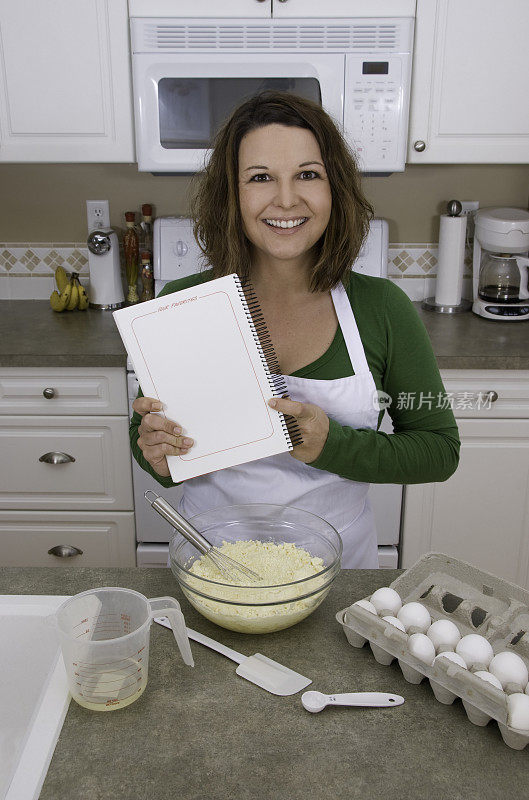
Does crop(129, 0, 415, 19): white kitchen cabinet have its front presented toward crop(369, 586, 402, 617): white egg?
yes

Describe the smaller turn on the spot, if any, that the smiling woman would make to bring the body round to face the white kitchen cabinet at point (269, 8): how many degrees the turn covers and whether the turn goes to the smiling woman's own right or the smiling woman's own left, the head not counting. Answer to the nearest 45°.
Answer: approximately 180°

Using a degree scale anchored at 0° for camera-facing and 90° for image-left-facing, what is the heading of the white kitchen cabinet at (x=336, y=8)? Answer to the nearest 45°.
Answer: approximately 0°

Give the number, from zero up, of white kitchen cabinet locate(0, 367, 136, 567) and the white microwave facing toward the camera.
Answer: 2

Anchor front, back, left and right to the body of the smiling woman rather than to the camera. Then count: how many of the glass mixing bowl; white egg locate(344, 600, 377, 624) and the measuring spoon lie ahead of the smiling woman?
3
